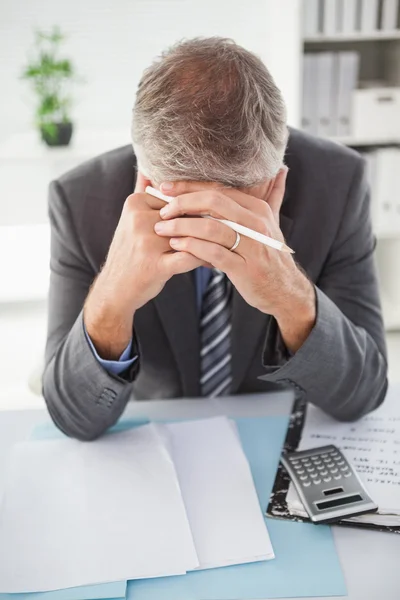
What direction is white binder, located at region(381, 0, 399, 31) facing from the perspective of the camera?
toward the camera

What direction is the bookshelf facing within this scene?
toward the camera

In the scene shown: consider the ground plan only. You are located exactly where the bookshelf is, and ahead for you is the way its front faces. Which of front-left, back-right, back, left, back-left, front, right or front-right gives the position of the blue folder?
front

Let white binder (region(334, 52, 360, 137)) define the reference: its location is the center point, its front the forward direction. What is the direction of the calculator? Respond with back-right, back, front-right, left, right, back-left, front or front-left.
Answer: front

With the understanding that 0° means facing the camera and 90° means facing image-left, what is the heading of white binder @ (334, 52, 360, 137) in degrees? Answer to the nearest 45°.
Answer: approximately 0°

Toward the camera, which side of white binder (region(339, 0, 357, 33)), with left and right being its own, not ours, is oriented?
front

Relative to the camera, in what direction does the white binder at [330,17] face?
facing the viewer

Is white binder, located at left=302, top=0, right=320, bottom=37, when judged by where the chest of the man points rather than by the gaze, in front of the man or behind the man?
behind

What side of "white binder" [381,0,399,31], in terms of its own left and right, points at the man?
front

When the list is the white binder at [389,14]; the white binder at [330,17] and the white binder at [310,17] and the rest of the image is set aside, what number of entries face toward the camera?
3

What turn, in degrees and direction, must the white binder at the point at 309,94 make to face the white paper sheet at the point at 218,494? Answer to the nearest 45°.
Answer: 0° — it already faces it

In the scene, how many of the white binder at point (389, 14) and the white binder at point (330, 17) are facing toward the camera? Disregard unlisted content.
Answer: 2

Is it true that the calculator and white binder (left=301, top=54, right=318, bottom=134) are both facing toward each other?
yes

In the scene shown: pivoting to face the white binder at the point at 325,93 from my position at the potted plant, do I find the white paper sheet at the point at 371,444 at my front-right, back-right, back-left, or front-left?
front-right
